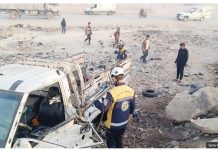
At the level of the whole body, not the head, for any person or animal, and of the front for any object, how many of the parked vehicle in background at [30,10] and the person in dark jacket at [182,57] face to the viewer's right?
1

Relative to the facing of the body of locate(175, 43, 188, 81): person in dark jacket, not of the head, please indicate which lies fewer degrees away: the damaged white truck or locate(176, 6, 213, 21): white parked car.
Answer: the damaged white truck

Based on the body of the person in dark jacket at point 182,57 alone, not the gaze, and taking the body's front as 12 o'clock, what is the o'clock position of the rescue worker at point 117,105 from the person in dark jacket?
The rescue worker is roughly at 11 o'clock from the person in dark jacket.

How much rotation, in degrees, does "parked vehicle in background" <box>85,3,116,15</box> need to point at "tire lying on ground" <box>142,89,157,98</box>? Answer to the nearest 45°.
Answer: approximately 90° to its left

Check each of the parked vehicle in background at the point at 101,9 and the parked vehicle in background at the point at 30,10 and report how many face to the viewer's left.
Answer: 1

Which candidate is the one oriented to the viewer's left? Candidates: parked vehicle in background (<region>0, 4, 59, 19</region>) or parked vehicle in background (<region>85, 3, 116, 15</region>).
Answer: parked vehicle in background (<region>85, 3, 116, 15</region>)

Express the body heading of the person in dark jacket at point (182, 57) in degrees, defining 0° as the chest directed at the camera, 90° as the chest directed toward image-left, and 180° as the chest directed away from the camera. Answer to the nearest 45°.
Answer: approximately 45°

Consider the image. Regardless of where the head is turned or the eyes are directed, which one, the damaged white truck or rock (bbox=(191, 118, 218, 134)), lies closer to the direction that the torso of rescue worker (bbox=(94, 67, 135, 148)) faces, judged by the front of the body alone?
the damaged white truck

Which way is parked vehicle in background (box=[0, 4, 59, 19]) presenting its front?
to the viewer's right

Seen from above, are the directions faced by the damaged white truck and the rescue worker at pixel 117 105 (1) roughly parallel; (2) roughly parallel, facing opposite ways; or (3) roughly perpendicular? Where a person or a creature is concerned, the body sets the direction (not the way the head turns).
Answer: roughly perpendicular

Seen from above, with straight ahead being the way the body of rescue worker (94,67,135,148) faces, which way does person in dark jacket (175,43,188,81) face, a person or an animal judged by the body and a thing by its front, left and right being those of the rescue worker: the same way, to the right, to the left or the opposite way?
to the left

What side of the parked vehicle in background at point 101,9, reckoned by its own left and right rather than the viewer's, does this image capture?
left

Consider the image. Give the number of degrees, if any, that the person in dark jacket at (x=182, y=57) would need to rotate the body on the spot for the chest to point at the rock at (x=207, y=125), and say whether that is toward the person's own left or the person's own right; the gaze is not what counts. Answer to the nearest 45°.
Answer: approximately 45° to the person's own left

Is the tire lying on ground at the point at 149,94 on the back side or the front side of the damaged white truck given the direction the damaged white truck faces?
on the back side

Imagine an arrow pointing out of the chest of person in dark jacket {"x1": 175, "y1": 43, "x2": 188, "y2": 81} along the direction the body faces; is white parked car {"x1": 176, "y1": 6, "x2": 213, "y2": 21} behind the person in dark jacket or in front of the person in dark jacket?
behind
